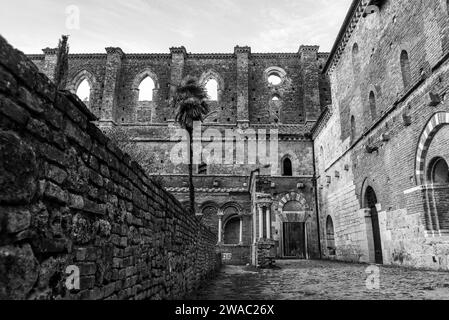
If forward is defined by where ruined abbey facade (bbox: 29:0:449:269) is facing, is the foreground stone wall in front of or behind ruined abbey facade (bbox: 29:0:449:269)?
in front

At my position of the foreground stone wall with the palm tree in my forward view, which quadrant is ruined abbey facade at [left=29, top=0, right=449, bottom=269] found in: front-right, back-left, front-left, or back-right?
front-right

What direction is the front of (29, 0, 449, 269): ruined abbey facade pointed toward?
toward the camera
